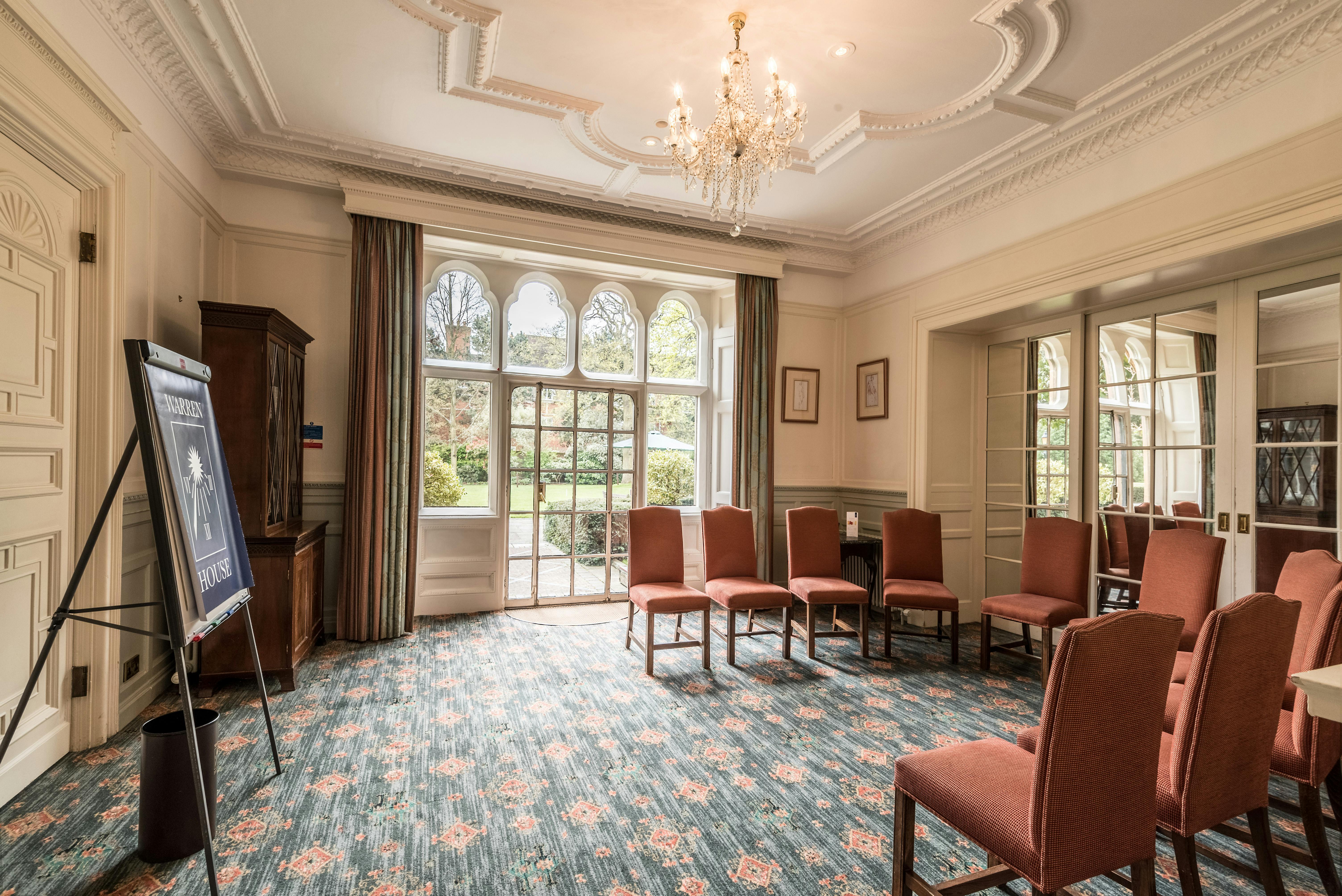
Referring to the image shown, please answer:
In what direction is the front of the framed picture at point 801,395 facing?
toward the camera

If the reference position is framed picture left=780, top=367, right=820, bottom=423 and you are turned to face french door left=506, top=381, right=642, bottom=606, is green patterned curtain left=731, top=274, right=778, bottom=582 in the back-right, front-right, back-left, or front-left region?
front-left

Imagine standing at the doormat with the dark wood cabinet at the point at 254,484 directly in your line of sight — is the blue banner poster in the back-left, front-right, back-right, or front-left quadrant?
front-left

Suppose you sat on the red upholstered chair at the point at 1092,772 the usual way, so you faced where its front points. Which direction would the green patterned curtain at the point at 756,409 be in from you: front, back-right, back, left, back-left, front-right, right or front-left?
front

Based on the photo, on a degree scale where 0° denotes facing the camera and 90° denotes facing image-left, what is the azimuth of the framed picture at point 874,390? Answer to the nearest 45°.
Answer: approximately 45°

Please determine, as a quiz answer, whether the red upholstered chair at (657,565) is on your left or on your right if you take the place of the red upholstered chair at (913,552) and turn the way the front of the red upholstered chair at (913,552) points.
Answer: on your right

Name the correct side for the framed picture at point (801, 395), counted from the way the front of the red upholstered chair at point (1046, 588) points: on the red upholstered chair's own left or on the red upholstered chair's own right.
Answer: on the red upholstered chair's own right

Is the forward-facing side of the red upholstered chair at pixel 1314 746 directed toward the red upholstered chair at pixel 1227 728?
no

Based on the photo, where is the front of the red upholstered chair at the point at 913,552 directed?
toward the camera

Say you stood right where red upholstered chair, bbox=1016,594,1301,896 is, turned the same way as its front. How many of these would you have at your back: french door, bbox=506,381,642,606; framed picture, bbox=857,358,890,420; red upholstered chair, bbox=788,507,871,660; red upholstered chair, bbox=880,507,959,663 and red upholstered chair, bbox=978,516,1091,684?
0

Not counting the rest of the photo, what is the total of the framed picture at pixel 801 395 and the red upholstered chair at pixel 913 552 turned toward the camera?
2

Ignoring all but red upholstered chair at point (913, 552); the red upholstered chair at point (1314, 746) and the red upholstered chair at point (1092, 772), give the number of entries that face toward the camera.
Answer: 1

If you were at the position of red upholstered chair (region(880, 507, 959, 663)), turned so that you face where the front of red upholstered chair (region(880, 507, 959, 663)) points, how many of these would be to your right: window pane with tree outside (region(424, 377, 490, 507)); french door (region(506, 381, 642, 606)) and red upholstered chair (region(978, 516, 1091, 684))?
2

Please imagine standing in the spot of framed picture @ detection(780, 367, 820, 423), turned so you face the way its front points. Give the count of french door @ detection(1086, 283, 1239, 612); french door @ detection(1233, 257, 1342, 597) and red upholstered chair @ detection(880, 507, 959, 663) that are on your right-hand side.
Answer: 0

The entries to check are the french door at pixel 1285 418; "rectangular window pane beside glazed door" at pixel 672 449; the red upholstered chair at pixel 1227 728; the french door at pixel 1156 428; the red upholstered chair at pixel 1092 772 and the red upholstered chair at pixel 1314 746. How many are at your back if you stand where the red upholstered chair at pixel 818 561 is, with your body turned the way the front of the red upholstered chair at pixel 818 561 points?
1

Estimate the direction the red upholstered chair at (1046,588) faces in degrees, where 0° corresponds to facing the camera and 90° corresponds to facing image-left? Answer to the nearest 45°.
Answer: approximately 45°

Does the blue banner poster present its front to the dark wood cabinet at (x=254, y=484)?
no

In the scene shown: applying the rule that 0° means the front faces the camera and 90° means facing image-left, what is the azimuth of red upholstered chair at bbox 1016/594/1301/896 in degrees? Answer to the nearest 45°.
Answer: approximately 135°

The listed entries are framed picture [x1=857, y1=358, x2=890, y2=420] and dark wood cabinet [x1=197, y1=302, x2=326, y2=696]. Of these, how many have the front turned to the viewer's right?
1

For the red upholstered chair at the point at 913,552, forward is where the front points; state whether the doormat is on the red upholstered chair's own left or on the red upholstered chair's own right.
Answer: on the red upholstered chair's own right

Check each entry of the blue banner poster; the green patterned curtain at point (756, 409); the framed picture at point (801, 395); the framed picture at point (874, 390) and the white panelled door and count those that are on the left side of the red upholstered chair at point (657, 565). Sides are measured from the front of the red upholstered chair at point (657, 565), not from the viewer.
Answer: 3
